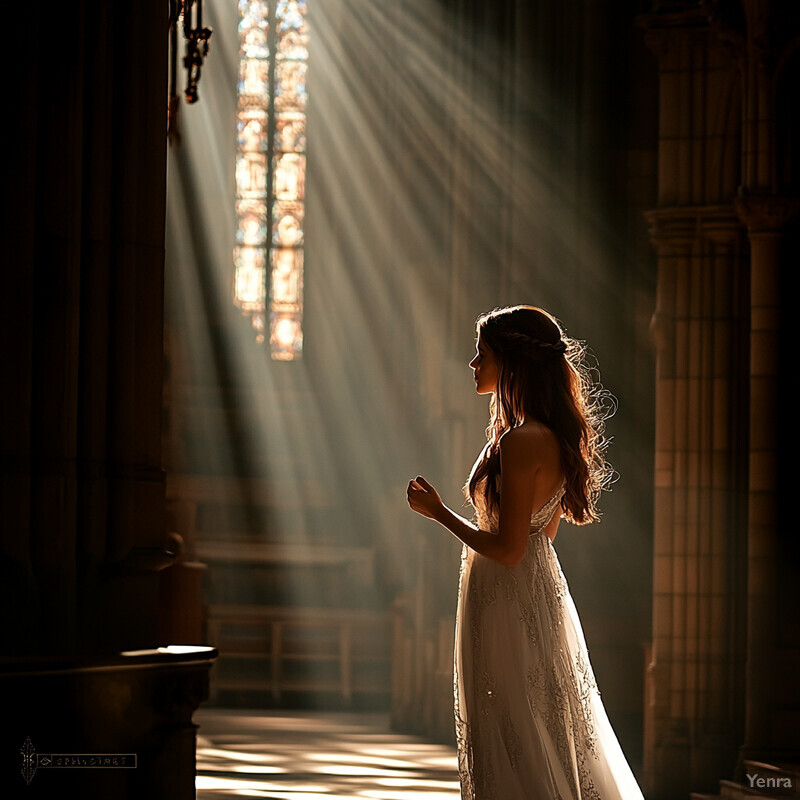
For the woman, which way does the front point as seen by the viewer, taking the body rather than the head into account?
to the viewer's left

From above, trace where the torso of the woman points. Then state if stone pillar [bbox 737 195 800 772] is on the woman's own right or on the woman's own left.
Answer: on the woman's own right

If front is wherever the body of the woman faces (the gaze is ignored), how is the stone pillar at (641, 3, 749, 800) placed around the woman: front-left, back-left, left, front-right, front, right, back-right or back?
right

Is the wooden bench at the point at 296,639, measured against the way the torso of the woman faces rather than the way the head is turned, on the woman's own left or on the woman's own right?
on the woman's own right

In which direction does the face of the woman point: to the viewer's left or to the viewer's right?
to the viewer's left
